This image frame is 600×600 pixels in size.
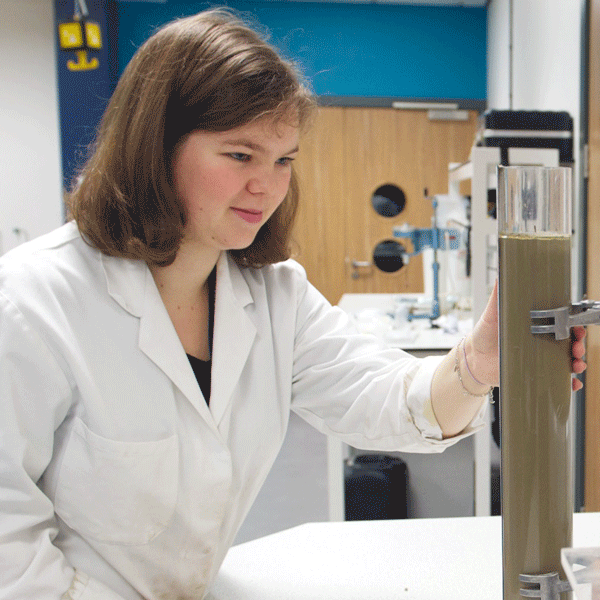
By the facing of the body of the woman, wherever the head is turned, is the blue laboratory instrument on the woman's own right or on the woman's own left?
on the woman's own left

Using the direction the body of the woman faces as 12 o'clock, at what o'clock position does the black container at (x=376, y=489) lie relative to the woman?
The black container is roughly at 8 o'clock from the woman.

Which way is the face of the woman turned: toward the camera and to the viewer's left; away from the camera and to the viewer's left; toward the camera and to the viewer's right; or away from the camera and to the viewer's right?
toward the camera and to the viewer's right

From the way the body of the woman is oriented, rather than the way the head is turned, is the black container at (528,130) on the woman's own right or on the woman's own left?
on the woman's own left

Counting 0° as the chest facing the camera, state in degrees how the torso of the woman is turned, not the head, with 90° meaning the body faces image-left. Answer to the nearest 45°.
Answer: approximately 315°
